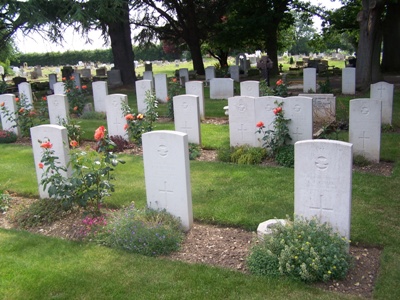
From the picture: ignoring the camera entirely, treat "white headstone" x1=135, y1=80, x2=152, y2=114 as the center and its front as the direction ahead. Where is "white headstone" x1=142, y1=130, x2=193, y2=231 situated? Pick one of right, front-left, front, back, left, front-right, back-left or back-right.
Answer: front

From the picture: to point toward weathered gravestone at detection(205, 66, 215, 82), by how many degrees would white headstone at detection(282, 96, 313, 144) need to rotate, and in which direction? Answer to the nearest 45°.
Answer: approximately 180°

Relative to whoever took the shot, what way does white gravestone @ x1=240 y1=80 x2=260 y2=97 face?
facing the viewer

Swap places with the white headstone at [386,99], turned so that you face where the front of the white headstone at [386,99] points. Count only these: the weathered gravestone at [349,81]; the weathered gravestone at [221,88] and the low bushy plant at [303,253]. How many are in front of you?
1

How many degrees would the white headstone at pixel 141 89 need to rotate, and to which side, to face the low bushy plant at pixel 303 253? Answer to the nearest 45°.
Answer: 0° — it already faces it

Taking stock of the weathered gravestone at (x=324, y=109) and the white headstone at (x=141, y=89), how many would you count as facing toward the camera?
2

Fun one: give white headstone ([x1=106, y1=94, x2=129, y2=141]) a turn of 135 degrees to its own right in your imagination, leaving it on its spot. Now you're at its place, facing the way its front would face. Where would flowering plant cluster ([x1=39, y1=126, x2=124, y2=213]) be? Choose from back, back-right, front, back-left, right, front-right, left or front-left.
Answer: back-left

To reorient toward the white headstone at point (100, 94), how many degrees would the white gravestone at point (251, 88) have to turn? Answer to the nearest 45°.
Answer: approximately 90° to its right

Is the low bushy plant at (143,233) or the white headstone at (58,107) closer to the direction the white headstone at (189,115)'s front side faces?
the low bushy plant

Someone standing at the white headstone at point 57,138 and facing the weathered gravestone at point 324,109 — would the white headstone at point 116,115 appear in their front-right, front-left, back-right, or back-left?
front-left

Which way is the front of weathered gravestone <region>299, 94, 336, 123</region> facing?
toward the camera

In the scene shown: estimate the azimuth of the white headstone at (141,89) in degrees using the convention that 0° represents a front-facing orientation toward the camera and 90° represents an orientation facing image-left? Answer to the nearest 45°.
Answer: approximately 0°

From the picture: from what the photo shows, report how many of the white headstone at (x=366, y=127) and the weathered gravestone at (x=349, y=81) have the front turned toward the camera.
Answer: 2

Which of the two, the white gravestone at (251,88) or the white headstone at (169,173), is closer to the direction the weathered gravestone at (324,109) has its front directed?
the white headstone

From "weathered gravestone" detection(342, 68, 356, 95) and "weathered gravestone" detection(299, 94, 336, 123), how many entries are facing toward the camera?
2

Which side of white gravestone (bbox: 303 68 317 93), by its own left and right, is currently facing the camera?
front

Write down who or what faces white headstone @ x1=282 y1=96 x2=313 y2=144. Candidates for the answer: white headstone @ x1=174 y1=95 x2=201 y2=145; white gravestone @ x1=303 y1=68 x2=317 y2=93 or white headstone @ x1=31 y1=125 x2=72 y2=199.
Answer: the white gravestone

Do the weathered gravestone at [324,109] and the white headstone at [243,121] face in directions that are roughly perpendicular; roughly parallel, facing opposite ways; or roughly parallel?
roughly parallel

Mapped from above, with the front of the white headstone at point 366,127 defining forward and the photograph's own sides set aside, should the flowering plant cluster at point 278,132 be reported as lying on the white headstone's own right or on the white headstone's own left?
on the white headstone's own right
